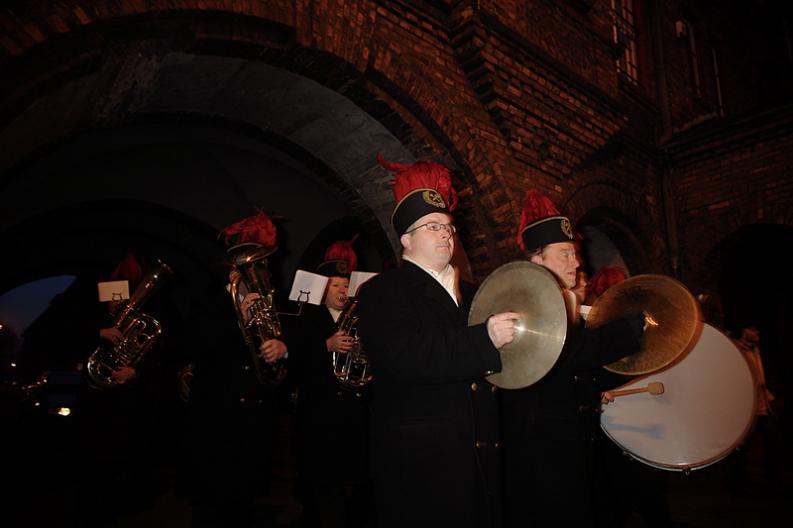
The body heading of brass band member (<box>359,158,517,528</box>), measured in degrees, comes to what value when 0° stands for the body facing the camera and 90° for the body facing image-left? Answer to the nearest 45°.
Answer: approximately 315°

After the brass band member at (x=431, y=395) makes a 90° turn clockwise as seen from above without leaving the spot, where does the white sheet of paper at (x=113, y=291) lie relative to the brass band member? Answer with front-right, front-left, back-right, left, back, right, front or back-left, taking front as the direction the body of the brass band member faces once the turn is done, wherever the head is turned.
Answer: right

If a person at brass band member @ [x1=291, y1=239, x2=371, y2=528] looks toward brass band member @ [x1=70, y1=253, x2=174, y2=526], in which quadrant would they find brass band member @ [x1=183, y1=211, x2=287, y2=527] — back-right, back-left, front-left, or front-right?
front-left

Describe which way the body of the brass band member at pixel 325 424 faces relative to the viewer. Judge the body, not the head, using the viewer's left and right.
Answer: facing the viewer and to the right of the viewer

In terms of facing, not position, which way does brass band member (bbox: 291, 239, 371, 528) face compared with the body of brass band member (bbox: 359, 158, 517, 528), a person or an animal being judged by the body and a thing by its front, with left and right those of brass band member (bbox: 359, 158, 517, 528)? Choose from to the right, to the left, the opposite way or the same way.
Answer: the same way

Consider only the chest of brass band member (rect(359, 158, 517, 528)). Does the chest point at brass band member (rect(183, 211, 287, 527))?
no

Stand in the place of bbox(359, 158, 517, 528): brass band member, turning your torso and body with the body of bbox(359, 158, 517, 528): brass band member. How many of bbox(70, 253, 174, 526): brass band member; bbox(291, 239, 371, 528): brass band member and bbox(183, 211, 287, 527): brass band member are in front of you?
0

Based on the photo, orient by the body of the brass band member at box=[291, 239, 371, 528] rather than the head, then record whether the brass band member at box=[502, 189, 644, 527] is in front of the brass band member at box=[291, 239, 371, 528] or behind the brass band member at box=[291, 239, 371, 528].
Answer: in front

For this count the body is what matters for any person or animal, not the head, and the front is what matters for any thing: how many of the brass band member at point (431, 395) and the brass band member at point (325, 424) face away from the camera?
0
